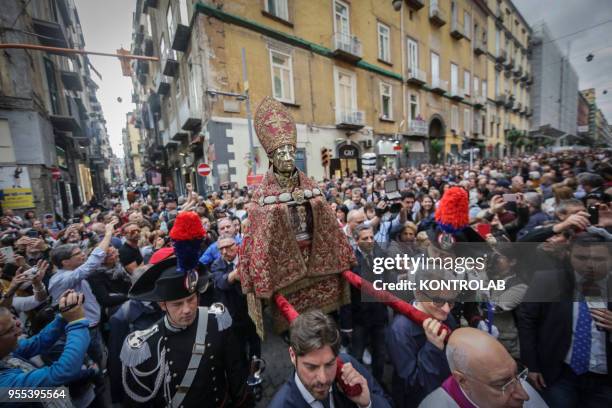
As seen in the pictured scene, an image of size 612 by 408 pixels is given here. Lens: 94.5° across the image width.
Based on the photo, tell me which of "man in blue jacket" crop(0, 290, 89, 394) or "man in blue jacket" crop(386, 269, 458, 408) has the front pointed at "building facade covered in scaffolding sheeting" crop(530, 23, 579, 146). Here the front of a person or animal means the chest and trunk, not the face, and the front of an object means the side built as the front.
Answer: "man in blue jacket" crop(0, 290, 89, 394)

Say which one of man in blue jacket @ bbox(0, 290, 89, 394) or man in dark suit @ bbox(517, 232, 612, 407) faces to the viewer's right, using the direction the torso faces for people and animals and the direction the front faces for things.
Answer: the man in blue jacket

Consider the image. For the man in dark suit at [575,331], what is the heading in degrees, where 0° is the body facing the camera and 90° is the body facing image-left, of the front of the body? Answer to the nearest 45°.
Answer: approximately 0°

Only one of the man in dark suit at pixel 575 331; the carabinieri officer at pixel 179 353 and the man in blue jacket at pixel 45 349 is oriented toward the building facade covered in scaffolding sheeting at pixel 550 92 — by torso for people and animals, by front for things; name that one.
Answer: the man in blue jacket

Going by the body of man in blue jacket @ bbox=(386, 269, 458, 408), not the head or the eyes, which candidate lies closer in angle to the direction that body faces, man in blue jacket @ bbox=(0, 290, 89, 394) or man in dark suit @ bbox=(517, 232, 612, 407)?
the man in dark suit

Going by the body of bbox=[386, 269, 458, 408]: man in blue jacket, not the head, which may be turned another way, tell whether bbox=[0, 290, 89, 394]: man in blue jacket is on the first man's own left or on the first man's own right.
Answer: on the first man's own right

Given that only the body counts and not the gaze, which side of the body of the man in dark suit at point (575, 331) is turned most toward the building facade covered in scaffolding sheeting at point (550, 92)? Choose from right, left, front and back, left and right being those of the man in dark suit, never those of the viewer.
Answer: back
